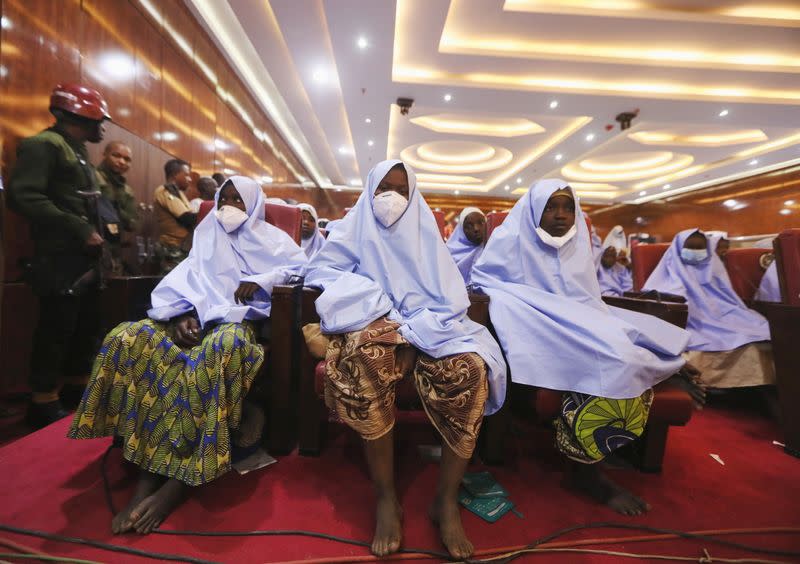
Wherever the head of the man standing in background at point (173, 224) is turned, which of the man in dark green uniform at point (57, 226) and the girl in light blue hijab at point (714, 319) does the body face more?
the girl in light blue hijab

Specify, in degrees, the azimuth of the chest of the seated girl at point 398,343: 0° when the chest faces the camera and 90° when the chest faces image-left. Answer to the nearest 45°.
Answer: approximately 0°

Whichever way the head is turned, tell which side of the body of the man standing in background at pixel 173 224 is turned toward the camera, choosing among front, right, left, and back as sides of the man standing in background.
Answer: right

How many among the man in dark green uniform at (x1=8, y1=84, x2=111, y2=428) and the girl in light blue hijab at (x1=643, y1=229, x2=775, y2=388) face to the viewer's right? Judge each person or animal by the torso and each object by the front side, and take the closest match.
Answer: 1

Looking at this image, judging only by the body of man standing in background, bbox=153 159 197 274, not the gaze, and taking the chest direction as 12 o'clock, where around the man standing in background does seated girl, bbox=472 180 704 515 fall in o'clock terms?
The seated girl is roughly at 2 o'clock from the man standing in background.

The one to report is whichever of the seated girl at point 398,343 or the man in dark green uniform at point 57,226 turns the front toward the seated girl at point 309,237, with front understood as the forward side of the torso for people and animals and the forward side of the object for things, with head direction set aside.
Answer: the man in dark green uniform

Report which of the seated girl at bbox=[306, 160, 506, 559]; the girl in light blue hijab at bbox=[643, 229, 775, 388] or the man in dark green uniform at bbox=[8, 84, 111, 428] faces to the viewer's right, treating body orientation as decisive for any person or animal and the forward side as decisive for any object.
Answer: the man in dark green uniform

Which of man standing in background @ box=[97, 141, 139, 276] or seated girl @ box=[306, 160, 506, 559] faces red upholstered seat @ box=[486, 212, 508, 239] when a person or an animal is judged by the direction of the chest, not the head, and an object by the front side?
the man standing in background

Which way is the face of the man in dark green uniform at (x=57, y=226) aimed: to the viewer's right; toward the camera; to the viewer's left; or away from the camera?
to the viewer's right

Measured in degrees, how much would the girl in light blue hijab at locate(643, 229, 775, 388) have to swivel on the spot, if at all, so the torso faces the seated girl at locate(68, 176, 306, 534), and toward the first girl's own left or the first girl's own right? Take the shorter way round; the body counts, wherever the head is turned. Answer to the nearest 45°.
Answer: approximately 45° to the first girl's own right

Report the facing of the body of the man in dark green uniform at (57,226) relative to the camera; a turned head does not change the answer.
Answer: to the viewer's right
